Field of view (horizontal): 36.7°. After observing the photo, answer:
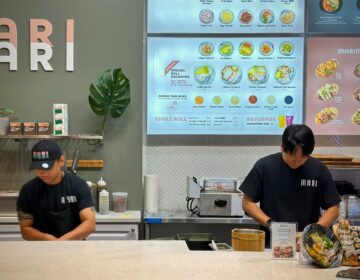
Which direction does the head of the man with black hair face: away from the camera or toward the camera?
toward the camera

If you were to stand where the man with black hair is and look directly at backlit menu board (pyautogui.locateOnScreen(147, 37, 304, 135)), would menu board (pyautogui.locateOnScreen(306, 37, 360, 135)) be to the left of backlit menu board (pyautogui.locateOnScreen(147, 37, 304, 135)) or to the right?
right

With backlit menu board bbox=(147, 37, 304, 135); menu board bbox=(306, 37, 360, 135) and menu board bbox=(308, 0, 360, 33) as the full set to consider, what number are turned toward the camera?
3

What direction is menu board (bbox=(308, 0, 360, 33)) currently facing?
toward the camera

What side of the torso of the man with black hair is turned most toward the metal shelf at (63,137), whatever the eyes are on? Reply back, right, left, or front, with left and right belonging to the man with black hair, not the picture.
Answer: right

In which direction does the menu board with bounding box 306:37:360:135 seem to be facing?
toward the camera

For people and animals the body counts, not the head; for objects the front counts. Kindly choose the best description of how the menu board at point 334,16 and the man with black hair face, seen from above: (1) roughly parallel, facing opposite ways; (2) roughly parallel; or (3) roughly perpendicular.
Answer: roughly parallel

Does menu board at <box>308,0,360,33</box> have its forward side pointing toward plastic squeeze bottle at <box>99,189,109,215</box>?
no

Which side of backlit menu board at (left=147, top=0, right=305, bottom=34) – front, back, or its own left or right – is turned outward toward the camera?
front

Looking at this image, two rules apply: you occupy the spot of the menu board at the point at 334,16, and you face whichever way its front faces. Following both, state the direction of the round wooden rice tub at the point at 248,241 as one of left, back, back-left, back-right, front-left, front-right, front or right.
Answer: front

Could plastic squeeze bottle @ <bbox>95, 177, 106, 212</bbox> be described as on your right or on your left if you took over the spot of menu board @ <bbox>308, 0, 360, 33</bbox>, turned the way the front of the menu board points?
on your right

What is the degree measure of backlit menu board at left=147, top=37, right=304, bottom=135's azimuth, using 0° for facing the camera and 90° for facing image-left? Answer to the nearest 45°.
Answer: approximately 0°

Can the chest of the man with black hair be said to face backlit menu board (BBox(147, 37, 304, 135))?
no

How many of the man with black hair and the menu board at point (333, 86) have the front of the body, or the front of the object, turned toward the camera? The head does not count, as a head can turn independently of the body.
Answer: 2
